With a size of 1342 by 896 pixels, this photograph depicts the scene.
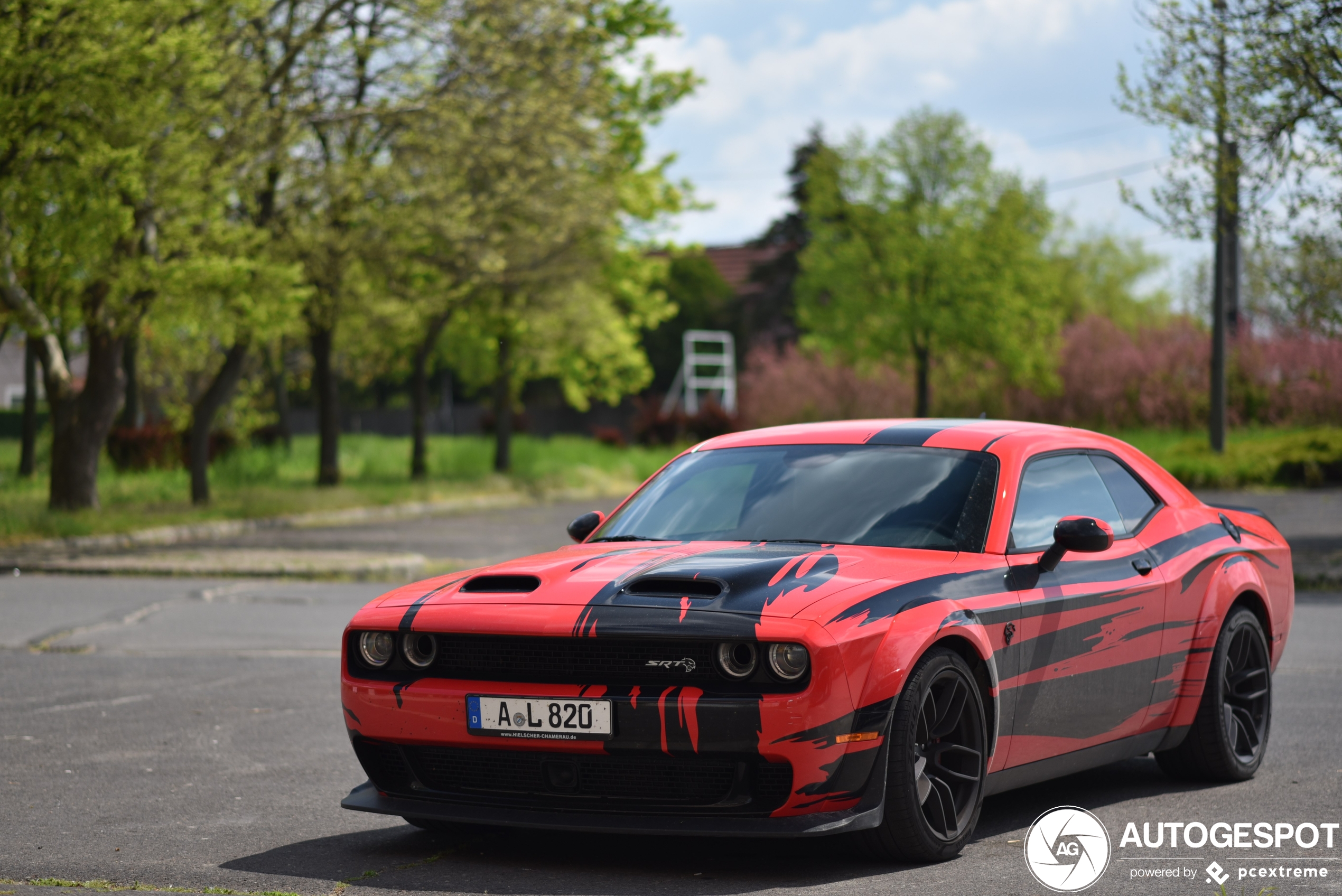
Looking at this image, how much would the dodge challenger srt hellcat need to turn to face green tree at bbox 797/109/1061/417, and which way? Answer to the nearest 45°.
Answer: approximately 135° to its right

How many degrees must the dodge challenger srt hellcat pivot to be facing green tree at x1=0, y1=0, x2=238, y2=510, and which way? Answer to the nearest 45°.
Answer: approximately 90° to its right

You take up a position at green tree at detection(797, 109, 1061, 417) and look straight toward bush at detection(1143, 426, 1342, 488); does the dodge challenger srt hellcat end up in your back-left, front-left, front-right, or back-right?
front-right

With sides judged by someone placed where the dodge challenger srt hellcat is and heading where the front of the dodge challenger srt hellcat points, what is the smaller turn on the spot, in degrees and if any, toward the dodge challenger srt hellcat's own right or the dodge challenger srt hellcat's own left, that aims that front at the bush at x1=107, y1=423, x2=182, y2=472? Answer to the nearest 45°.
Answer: approximately 90° to the dodge challenger srt hellcat's own right

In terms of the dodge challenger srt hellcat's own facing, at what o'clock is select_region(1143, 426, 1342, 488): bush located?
The bush is roughly at 5 o'clock from the dodge challenger srt hellcat.

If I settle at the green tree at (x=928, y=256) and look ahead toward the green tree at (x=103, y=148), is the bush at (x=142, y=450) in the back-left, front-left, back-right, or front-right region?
front-right

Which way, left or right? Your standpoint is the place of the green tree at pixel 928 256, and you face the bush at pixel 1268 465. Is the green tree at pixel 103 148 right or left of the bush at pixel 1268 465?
right

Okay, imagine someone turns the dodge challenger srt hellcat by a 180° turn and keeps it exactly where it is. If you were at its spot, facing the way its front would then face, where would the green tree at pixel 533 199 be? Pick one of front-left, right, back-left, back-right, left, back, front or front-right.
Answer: front-left

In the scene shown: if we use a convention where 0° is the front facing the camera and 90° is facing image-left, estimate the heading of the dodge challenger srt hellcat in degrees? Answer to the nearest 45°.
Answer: approximately 45°

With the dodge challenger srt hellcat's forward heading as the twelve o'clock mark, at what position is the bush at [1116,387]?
The bush is roughly at 5 o'clock from the dodge challenger srt hellcat.

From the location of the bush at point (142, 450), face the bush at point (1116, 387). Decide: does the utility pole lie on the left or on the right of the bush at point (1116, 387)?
right
